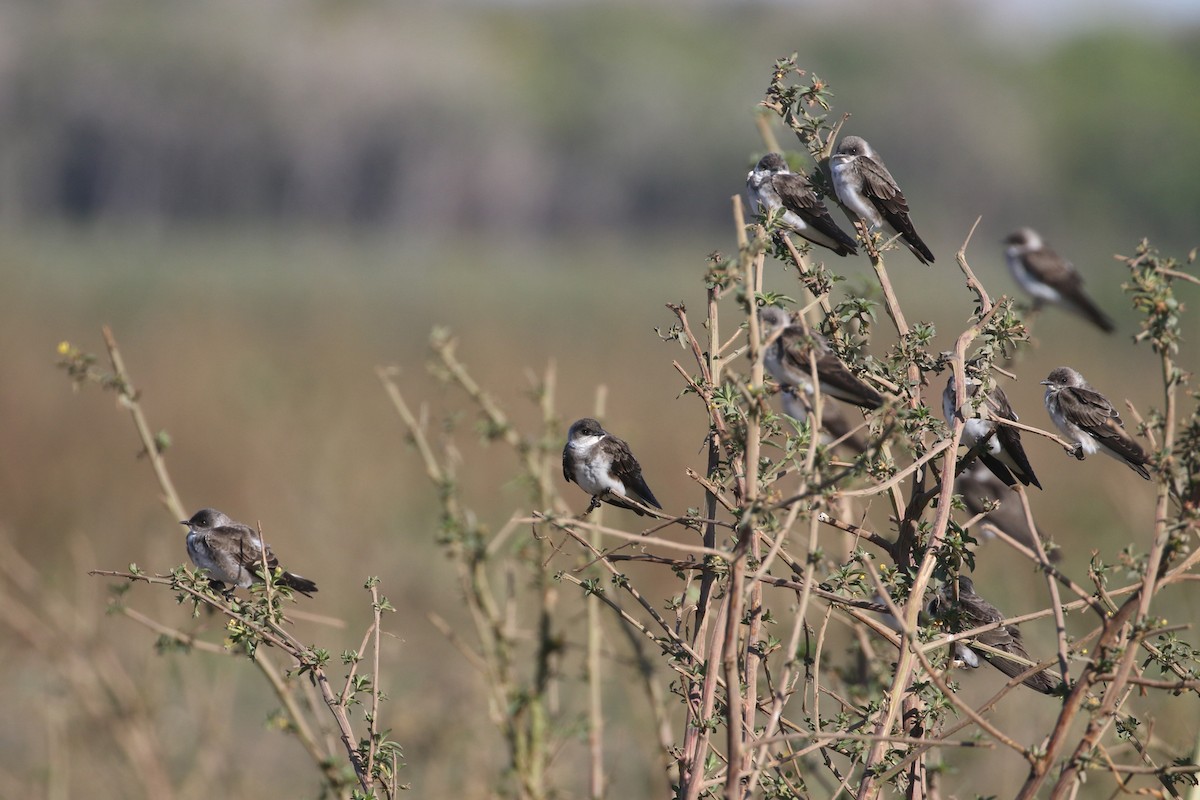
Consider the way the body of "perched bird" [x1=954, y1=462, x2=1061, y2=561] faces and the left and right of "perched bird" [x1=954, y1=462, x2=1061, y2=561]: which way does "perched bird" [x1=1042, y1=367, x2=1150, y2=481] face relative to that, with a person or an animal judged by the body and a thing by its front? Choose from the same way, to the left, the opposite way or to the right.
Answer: the same way

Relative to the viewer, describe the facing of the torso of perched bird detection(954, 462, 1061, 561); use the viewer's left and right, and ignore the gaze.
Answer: facing to the left of the viewer

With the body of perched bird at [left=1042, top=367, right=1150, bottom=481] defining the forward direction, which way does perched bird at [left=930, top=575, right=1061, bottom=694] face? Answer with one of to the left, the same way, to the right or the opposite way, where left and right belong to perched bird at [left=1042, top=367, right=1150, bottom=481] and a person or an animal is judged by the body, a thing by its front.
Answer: the same way

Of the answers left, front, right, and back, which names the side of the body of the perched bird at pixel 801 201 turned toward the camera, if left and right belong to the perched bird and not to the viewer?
left

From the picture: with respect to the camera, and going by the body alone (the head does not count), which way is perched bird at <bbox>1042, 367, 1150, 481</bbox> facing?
to the viewer's left

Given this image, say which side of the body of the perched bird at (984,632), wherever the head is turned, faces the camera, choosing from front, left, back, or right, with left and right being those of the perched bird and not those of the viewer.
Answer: left

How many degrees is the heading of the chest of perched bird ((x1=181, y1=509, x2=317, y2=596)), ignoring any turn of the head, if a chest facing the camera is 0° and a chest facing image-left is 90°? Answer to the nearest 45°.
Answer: approximately 90°

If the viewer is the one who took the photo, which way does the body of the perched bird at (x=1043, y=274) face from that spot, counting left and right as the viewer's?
facing to the left of the viewer

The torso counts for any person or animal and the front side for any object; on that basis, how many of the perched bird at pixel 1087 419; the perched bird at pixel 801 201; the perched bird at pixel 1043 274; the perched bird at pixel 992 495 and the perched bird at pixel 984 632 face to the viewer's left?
5
